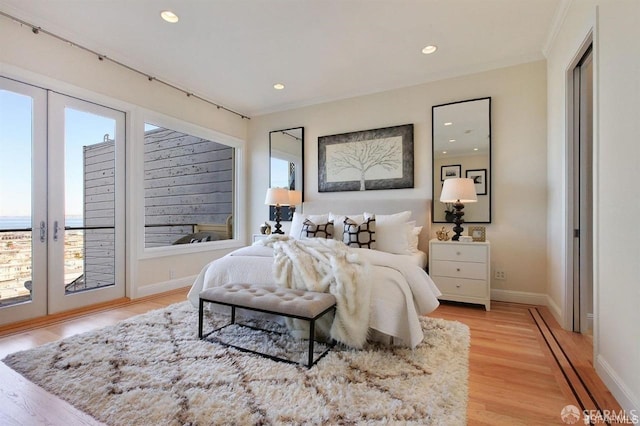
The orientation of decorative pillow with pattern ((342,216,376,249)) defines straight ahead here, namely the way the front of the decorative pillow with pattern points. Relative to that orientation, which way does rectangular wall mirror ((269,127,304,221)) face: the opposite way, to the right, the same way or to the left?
the same way

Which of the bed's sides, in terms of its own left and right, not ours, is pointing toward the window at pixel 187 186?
right

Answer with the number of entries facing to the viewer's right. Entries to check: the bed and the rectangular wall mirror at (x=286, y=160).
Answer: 0

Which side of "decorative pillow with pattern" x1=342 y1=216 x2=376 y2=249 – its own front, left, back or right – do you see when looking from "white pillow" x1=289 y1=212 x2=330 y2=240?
right

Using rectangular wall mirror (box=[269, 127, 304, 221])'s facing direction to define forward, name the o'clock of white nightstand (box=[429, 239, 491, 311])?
The white nightstand is roughly at 9 o'clock from the rectangular wall mirror.

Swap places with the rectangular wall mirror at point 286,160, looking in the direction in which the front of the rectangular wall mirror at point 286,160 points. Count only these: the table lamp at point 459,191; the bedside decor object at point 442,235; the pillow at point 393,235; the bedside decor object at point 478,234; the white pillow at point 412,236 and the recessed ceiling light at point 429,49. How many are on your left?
6

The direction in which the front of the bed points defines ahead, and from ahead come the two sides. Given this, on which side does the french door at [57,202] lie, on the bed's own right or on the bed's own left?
on the bed's own right

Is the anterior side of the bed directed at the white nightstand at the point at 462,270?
no

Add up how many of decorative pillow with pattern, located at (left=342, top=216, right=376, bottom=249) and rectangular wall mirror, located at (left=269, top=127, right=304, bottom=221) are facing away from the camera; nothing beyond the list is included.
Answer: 0

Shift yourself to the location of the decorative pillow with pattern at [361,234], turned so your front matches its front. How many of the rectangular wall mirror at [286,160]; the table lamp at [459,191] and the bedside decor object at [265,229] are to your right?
2

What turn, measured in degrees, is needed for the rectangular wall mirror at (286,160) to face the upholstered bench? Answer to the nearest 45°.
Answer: approximately 45° to its left

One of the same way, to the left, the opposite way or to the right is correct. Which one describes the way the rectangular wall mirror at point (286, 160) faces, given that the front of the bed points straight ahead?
the same way

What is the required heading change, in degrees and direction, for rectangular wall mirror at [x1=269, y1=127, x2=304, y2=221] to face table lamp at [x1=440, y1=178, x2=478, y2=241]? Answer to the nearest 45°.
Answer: approximately 90° to its left

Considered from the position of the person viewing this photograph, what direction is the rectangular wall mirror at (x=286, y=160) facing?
facing the viewer and to the left of the viewer

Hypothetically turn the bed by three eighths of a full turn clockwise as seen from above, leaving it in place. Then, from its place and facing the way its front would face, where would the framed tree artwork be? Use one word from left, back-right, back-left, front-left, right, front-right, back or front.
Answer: front

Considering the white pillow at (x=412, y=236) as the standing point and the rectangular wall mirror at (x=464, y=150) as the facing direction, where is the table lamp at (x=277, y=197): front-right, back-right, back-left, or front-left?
back-left

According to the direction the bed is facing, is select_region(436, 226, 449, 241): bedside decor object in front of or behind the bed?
behind

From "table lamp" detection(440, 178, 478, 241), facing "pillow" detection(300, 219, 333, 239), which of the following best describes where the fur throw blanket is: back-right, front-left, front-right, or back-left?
front-left
